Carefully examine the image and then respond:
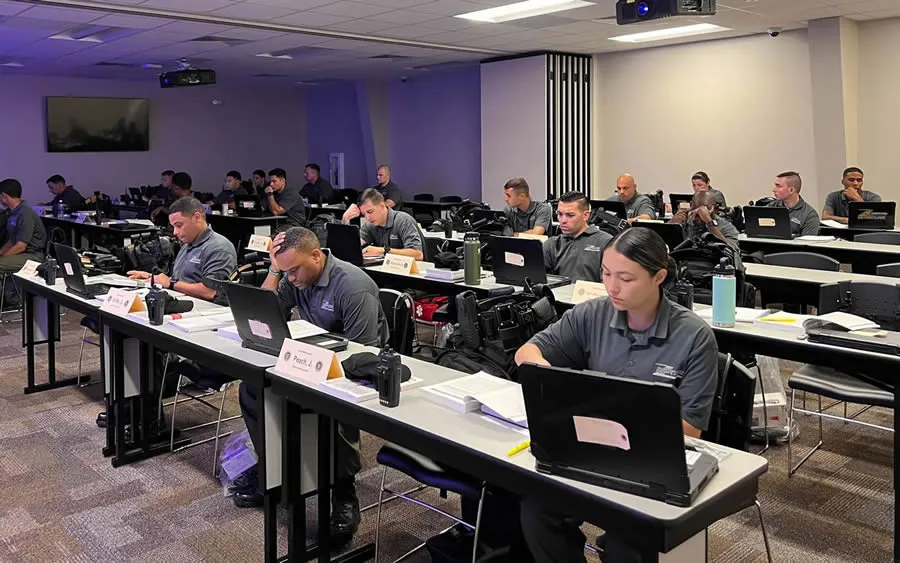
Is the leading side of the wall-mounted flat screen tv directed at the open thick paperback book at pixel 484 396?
yes

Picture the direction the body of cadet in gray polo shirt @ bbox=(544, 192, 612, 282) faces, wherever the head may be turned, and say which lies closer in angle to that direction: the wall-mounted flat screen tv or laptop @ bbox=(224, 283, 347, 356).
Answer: the laptop
